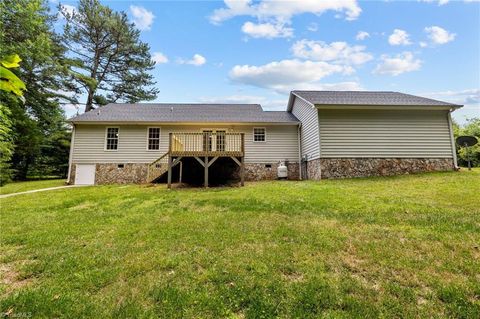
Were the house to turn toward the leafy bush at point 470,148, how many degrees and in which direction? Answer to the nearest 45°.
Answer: approximately 45° to its right

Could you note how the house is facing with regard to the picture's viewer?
facing away from the viewer
